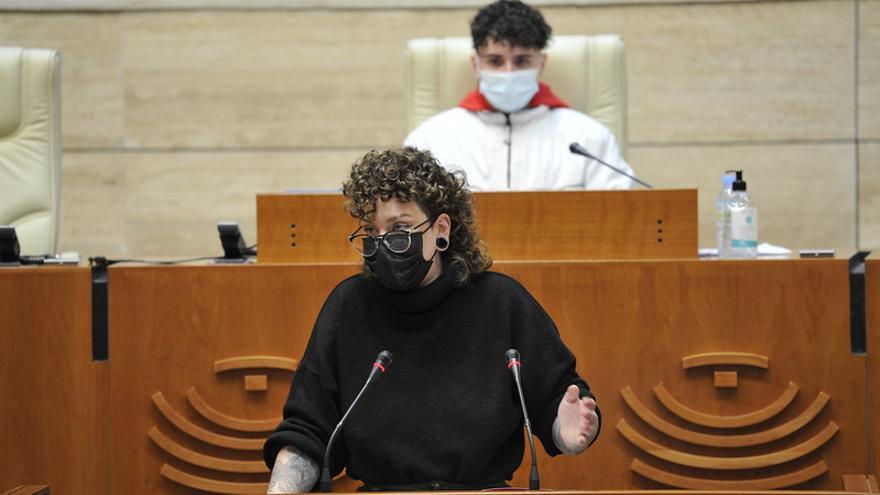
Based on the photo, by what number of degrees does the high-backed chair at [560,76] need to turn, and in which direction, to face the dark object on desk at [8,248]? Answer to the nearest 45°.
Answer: approximately 45° to its right

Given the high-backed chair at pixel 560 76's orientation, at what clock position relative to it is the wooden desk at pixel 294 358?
The wooden desk is roughly at 1 o'clock from the high-backed chair.

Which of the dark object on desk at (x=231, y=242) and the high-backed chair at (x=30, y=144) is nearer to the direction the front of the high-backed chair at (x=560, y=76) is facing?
the dark object on desk

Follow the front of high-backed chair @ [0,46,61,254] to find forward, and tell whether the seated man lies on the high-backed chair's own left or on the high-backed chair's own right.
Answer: on the high-backed chair's own left

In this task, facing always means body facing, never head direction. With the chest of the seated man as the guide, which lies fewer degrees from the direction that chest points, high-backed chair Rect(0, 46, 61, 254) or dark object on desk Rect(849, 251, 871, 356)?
the dark object on desk

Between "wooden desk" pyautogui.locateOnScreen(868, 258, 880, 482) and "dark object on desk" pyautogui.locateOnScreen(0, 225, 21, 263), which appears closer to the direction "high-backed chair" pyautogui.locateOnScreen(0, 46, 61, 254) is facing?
the dark object on desk

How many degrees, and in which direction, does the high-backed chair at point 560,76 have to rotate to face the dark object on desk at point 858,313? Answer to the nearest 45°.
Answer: approximately 45° to its left

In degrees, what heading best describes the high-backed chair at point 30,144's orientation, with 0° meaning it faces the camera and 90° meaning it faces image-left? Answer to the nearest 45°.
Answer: approximately 0°

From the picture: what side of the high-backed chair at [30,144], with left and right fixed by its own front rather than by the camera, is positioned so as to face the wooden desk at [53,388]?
front
